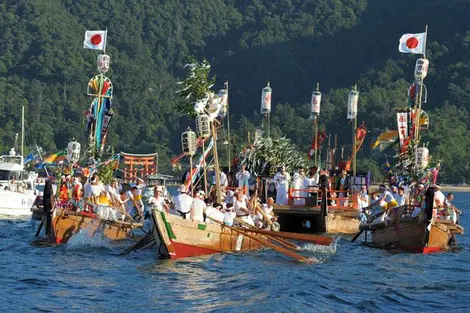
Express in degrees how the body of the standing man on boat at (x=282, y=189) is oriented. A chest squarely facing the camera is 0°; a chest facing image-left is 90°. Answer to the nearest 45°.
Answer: approximately 0°

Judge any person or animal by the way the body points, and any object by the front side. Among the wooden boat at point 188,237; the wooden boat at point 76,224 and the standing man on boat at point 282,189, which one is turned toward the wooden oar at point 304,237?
the standing man on boat

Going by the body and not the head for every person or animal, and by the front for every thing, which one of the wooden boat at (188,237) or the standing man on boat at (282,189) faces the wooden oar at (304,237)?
the standing man on boat

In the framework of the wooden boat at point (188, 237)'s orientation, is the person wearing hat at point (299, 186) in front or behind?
behind

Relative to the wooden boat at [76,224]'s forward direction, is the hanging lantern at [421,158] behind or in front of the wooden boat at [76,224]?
behind
